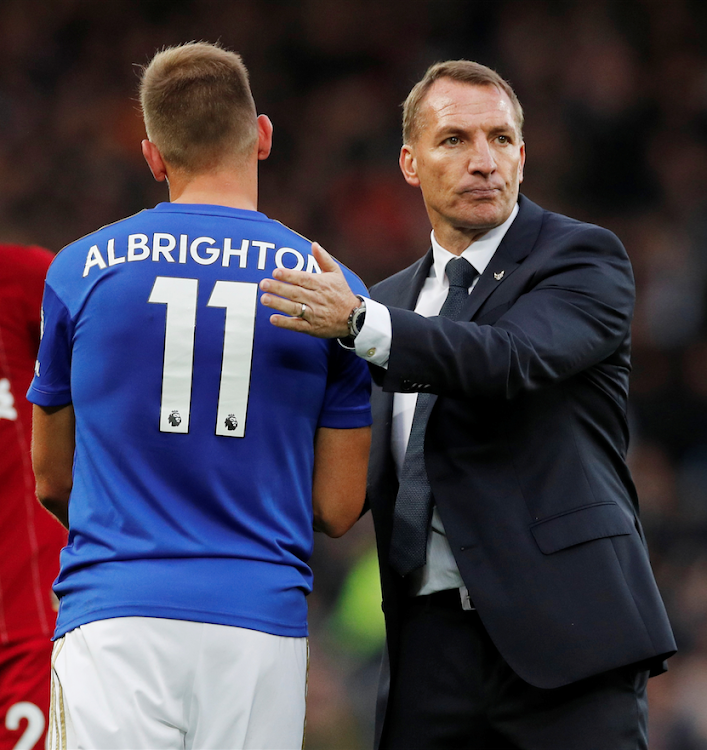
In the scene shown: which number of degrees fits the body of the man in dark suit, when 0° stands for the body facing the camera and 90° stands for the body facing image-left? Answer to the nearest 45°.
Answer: approximately 45°
